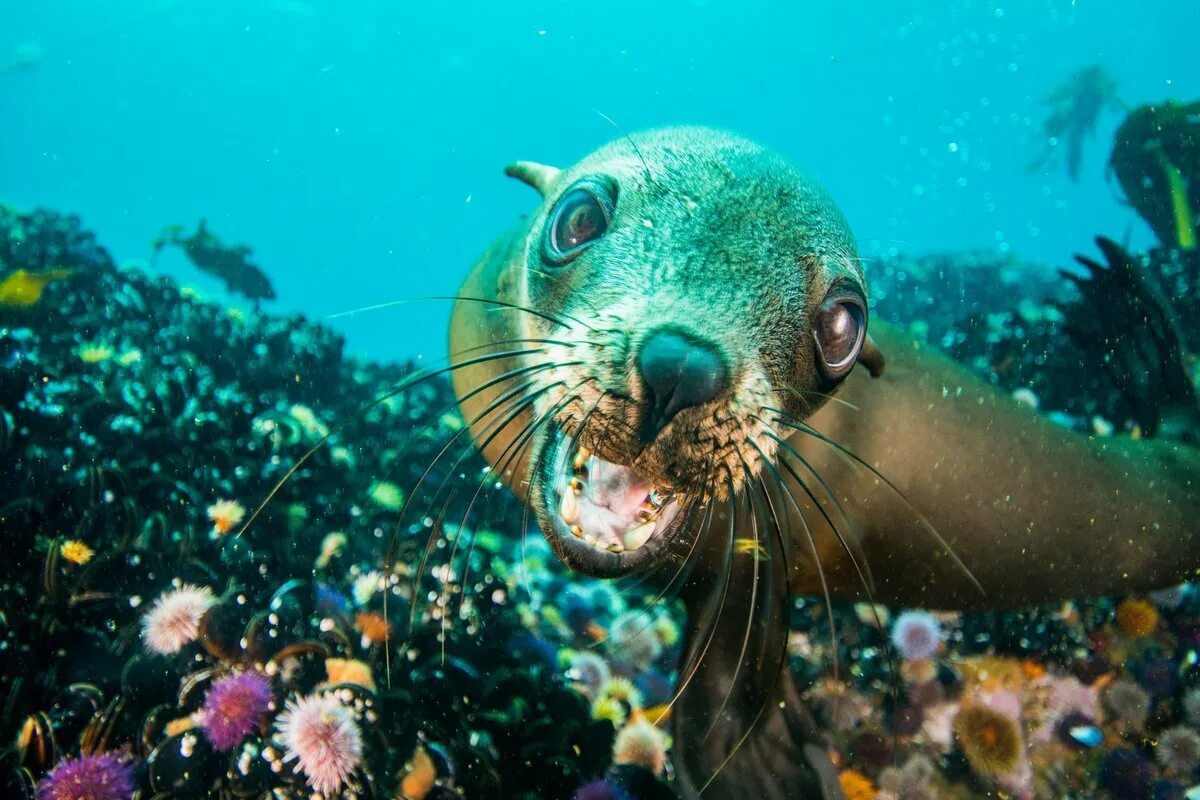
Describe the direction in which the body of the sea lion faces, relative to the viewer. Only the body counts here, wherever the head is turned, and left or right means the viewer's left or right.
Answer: facing the viewer and to the left of the viewer

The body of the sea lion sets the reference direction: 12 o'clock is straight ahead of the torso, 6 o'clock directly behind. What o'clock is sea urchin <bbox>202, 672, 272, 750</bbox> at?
The sea urchin is roughly at 1 o'clock from the sea lion.

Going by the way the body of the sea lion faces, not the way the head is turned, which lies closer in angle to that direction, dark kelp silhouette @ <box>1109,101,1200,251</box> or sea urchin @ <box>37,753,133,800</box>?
the sea urchin

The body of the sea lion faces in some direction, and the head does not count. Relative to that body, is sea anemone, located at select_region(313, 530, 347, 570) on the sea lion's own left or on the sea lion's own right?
on the sea lion's own right

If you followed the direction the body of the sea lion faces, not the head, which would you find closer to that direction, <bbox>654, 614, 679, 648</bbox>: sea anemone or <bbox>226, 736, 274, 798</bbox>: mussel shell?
the mussel shell
